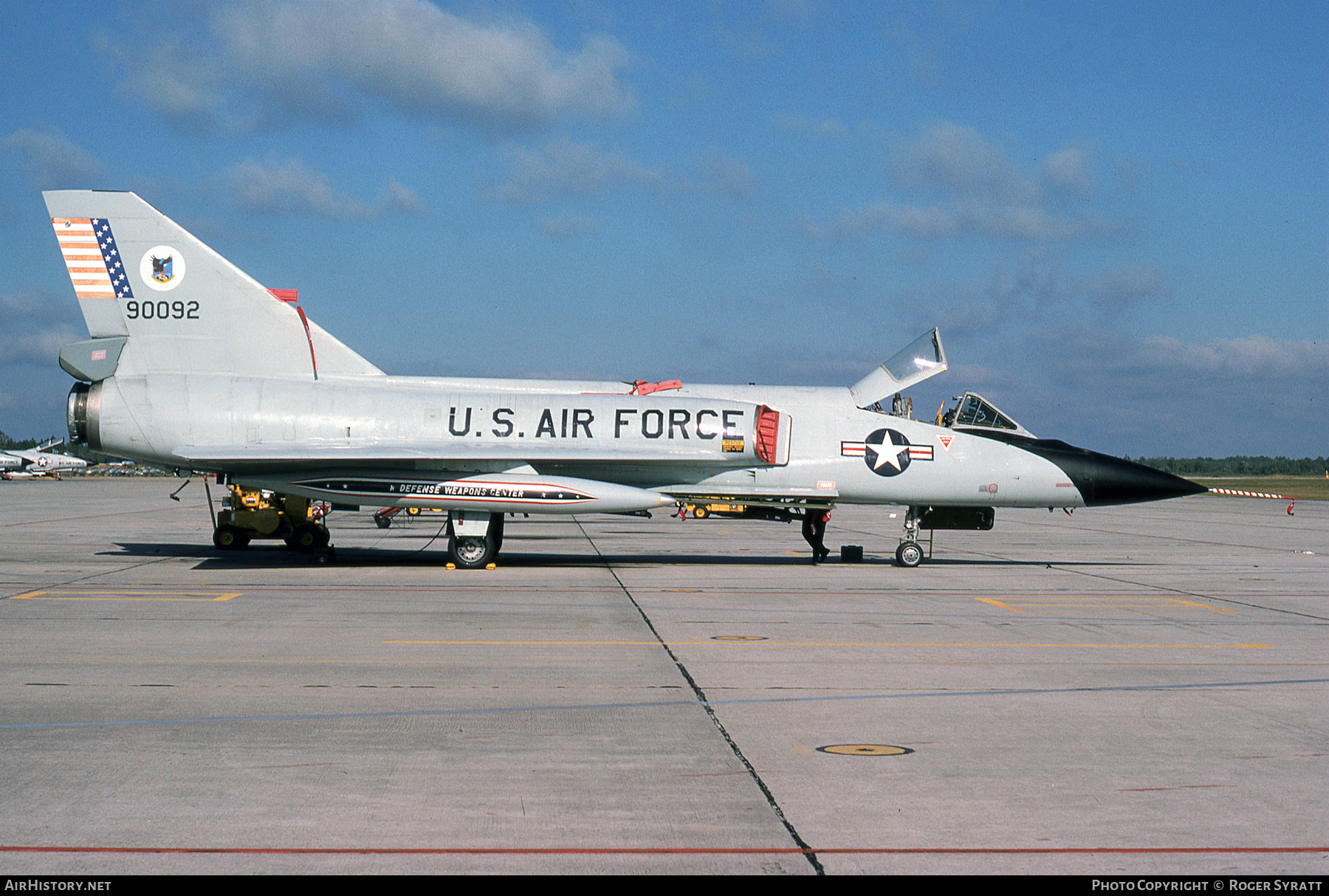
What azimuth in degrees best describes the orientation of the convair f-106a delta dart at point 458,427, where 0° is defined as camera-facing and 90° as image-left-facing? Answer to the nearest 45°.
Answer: approximately 270°
